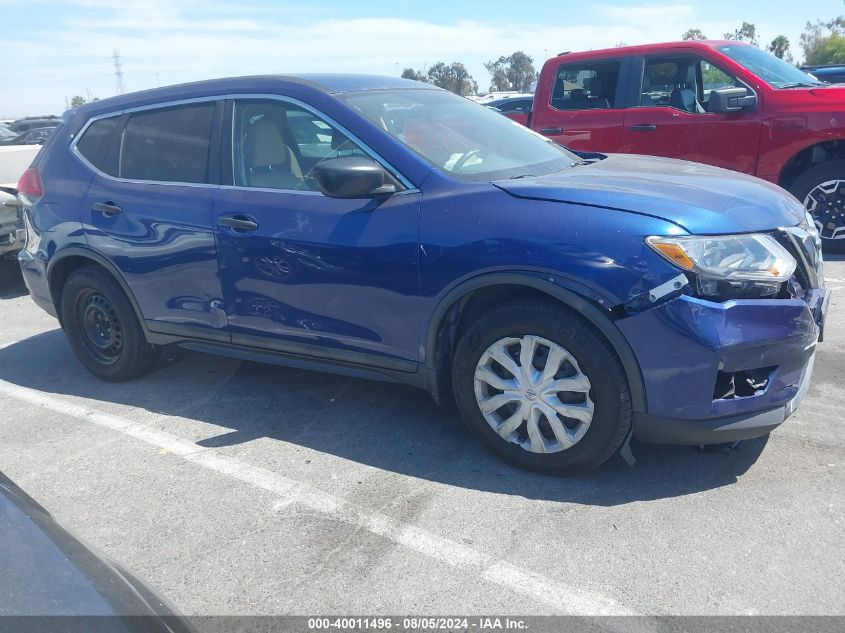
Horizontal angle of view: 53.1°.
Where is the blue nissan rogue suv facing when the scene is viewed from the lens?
facing the viewer and to the right of the viewer

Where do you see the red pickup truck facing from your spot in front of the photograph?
facing to the right of the viewer

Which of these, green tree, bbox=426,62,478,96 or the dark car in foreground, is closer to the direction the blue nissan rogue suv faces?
the dark car in foreground

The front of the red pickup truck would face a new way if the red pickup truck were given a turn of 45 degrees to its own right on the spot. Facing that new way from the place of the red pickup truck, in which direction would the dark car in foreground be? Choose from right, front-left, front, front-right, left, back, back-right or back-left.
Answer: front-right

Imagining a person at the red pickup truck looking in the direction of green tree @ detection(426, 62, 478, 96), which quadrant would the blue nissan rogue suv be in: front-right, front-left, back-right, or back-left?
back-left

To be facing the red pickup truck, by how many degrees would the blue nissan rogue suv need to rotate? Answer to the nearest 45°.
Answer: approximately 90° to its left
